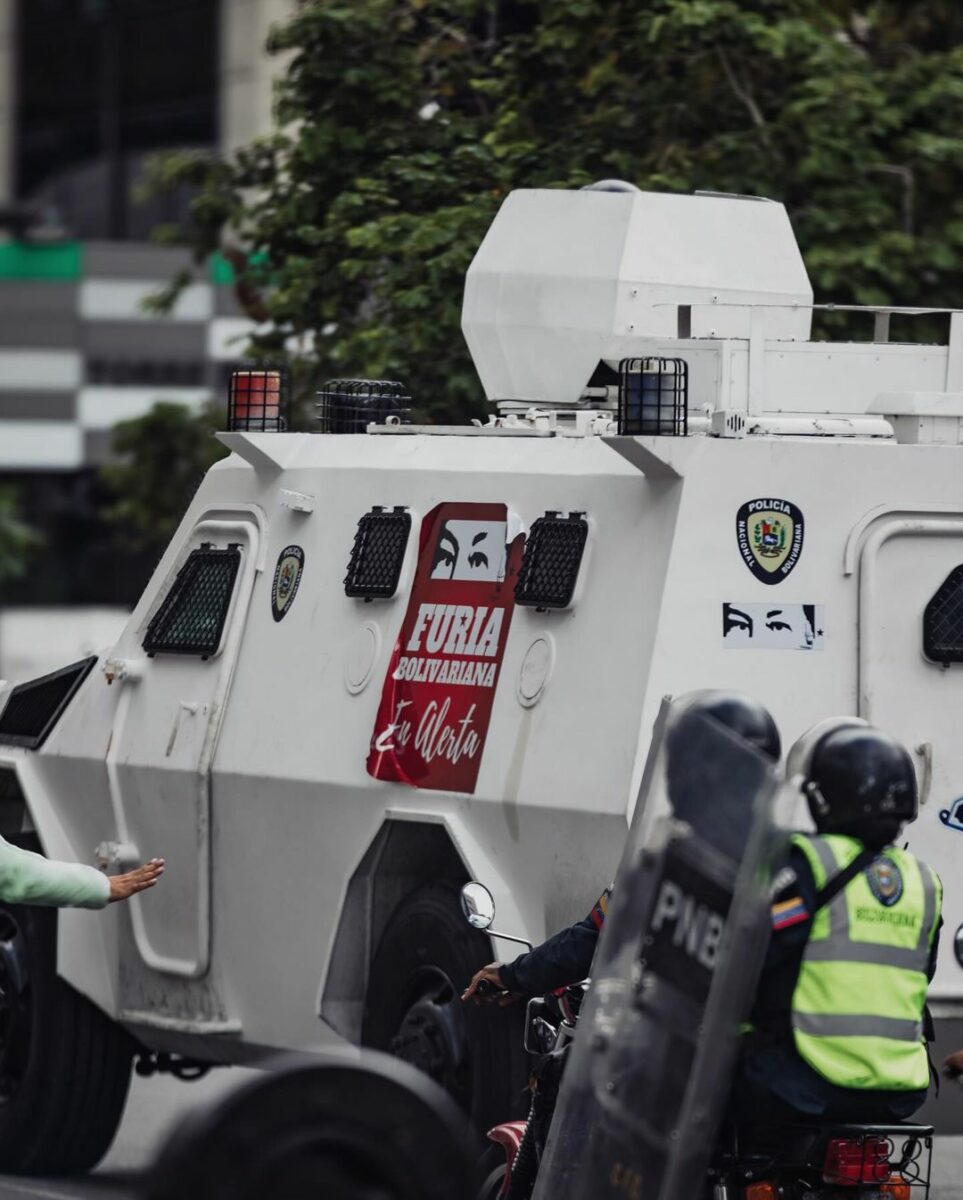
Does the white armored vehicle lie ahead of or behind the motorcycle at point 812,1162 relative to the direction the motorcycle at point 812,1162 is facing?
ahead

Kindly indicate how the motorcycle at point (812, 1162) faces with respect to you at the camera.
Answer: facing away from the viewer and to the left of the viewer

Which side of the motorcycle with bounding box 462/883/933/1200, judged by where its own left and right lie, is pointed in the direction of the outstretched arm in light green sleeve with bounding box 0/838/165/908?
front

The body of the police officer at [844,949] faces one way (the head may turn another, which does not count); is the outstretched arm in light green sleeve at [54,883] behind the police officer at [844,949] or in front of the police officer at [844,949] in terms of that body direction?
in front

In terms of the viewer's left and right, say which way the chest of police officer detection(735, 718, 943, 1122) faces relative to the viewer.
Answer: facing away from the viewer and to the left of the viewer
